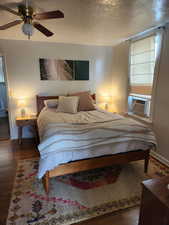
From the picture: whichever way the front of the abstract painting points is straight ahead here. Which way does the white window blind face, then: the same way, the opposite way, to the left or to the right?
to the right

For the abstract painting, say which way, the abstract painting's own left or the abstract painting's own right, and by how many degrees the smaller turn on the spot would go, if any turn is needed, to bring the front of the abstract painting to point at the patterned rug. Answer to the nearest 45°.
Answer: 0° — it already faces it

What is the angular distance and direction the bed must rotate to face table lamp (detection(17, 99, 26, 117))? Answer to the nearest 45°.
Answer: approximately 180°

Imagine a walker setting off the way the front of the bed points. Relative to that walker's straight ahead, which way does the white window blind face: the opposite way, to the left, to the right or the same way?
to the right

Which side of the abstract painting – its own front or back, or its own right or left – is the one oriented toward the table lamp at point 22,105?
right

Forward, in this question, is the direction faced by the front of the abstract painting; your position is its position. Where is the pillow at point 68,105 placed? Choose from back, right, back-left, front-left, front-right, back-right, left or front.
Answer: front

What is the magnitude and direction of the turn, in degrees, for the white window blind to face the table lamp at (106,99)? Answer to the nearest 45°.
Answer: approximately 90° to its right

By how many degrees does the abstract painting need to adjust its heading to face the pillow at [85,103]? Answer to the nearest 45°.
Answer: approximately 45° to its left

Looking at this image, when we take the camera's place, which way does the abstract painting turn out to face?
facing the viewer

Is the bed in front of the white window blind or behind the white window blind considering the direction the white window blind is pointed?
in front

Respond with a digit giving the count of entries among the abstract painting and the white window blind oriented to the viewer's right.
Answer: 0

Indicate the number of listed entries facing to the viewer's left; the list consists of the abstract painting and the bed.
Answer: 0

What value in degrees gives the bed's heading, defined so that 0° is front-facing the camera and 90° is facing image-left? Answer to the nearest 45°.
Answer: approximately 315°

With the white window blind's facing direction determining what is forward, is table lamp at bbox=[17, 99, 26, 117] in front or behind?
in front
